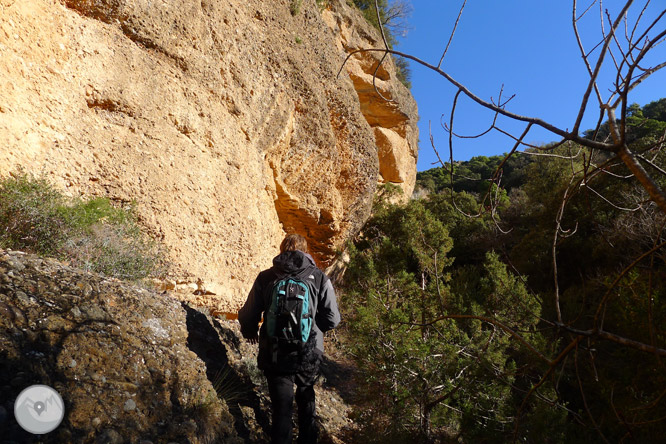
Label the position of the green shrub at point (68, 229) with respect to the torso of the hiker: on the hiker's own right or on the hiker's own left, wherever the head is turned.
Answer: on the hiker's own left

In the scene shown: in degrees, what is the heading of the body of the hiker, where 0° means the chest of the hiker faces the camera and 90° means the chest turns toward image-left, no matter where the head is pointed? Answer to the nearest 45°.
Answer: approximately 180°
